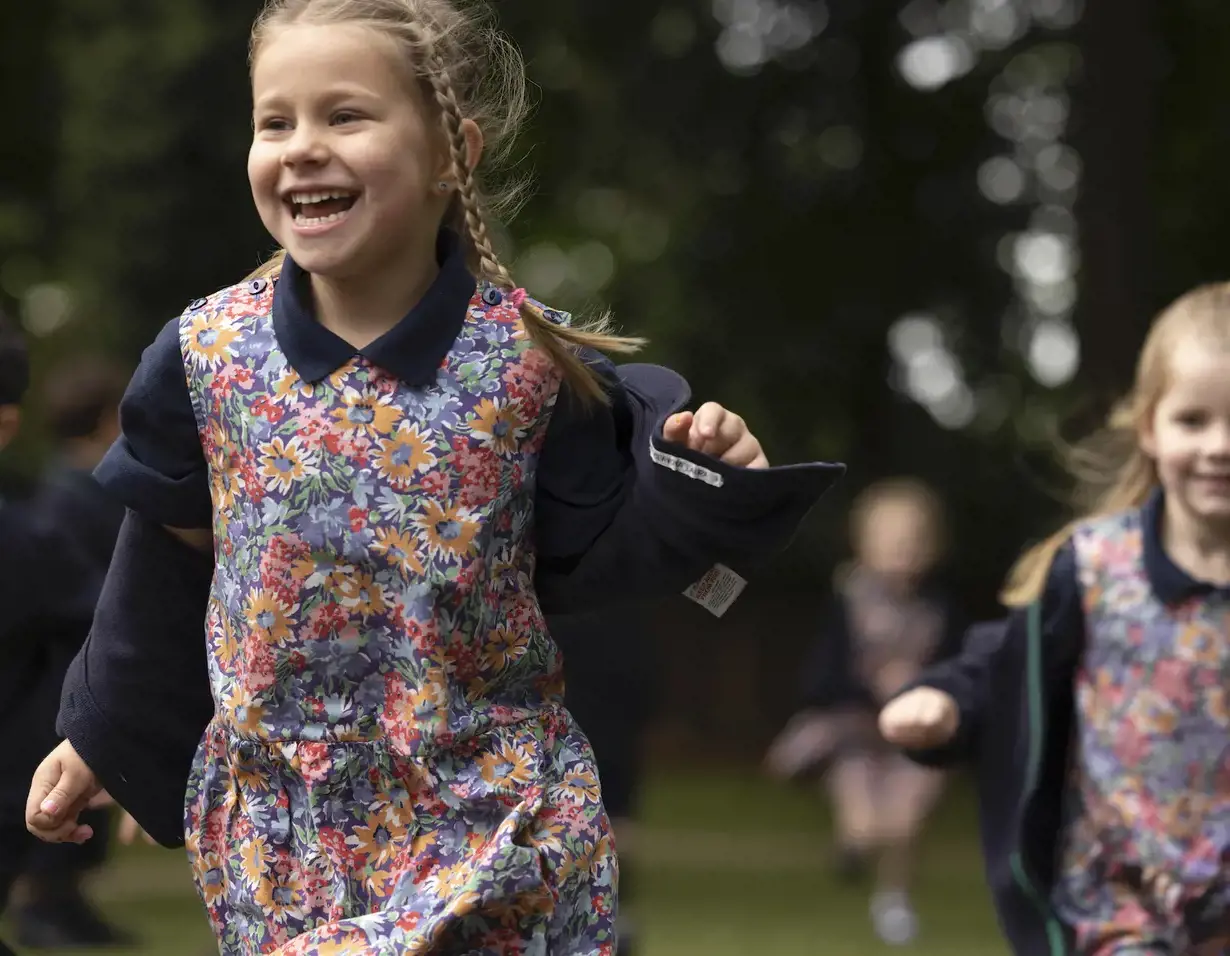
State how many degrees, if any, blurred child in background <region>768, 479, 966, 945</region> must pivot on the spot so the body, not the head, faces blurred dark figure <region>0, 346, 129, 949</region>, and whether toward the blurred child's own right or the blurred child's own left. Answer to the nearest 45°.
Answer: approximately 45° to the blurred child's own right

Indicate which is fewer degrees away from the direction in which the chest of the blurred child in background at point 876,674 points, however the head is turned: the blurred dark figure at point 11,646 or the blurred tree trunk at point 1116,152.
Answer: the blurred dark figure

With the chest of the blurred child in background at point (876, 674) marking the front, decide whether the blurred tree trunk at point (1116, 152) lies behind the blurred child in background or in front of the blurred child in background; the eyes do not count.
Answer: behind

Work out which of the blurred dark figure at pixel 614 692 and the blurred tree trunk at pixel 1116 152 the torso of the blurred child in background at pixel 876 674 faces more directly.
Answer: the blurred dark figure

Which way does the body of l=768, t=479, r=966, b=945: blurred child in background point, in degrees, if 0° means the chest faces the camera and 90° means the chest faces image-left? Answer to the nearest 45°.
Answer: approximately 0°

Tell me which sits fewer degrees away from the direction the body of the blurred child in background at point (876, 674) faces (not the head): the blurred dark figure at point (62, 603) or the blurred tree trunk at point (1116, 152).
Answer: the blurred dark figure
